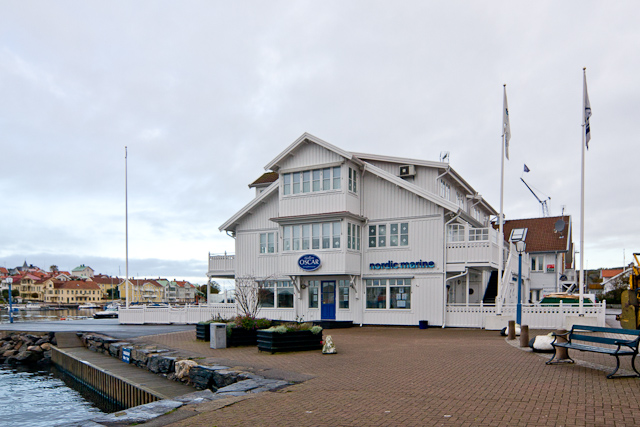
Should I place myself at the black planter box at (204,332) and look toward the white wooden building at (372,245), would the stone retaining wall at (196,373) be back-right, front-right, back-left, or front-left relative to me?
back-right

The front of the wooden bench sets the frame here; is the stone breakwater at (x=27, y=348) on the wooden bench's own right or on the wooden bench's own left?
on the wooden bench's own right

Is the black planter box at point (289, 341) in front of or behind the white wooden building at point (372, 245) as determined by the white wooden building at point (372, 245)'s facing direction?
in front

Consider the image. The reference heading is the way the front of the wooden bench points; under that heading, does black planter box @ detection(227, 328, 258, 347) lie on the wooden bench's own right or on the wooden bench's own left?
on the wooden bench's own right

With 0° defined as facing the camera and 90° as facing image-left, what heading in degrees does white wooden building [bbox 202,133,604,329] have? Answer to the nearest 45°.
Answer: approximately 0°

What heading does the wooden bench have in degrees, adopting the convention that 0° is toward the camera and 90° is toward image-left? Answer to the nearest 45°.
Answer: approximately 45°
